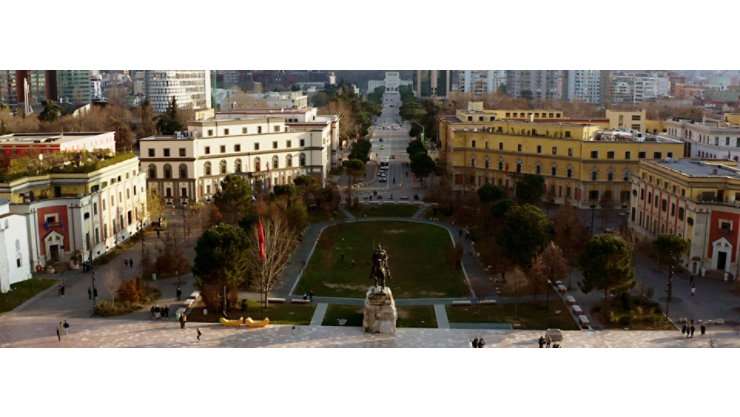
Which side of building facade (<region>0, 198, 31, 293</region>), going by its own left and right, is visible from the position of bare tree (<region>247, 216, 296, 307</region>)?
front

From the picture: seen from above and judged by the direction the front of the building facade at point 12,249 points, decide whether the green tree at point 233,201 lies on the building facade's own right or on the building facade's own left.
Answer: on the building facade's own left

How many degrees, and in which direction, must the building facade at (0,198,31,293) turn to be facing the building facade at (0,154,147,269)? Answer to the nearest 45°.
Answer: approximately 90° to its left

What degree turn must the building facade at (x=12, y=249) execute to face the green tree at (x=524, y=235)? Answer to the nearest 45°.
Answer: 0° — it already faces it

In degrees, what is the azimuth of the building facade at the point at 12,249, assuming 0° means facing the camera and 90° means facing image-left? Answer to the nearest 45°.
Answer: approximately 315°

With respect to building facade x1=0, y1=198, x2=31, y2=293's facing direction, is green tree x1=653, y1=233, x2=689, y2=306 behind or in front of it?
in front

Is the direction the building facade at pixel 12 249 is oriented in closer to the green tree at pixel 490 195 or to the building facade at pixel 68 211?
the green tree

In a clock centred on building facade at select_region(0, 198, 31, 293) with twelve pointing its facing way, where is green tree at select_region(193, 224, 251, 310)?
The green tree is roughly at 12 o'clock from the building facade.

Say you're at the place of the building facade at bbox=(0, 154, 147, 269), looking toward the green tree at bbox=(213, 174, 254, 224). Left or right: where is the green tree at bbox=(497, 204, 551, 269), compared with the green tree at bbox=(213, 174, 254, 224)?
right

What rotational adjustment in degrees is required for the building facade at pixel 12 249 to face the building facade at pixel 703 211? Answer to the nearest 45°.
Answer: approximately 45° to its left

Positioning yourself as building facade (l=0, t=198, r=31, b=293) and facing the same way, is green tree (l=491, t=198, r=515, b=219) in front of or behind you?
in front
